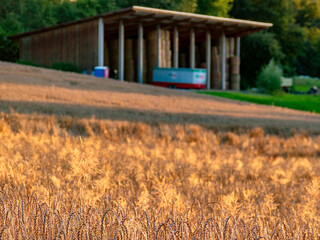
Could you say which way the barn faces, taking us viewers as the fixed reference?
facing the viewer and to the right of the viewer

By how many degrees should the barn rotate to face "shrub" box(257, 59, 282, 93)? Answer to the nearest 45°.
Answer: approximately 45° to its left

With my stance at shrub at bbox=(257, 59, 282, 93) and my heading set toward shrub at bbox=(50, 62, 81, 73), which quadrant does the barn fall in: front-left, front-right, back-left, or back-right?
front-right
